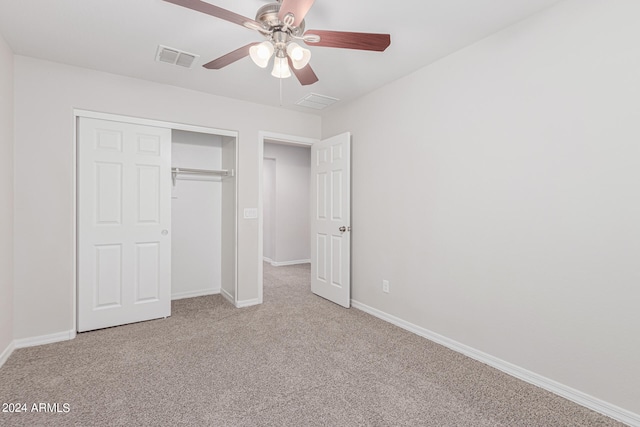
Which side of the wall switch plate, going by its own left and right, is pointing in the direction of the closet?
right

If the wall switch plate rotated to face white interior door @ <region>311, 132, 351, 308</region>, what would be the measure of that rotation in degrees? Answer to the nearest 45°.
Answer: approximately 90° to its left

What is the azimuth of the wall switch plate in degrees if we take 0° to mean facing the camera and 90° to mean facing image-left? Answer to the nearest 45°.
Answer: approximately 0°

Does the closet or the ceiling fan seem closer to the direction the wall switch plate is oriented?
the ceiling fan

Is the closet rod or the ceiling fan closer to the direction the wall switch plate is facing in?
the ceiling fan

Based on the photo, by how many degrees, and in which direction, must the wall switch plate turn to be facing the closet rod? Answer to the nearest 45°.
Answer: approximately 90° to its right

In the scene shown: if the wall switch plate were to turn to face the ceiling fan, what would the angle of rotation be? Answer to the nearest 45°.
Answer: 0° — it already faces it
